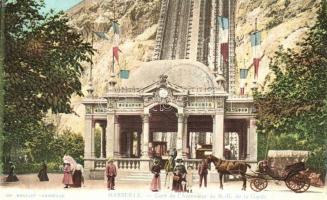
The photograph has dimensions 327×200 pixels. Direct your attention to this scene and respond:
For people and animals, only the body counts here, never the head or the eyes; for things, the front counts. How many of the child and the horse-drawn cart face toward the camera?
1

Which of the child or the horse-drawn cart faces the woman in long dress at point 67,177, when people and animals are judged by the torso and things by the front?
the horse-drawn cart

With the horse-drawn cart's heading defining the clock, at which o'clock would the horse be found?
The horse is roughly at 12 o'clock from the horse-drawn cart.

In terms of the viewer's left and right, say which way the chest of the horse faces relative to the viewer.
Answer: facing to the left of the viewer

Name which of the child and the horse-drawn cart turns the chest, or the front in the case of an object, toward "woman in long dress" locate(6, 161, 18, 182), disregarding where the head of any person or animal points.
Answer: the horse-drawn cart

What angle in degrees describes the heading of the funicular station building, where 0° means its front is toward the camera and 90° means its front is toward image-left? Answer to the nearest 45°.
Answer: approximately 0°

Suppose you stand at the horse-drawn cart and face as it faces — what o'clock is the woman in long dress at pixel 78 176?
The woman in long dress is roughly at 12 o'clock from the horse-drawn cart.

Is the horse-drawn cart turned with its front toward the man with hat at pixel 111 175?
yes

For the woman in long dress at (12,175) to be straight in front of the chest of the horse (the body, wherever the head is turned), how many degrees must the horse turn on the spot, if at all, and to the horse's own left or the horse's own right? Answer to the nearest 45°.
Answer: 0° — it already faces them

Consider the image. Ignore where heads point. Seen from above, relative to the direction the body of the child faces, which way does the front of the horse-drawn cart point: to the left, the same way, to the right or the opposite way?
to the right

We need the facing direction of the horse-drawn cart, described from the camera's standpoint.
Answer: facing to the left of the viewer
